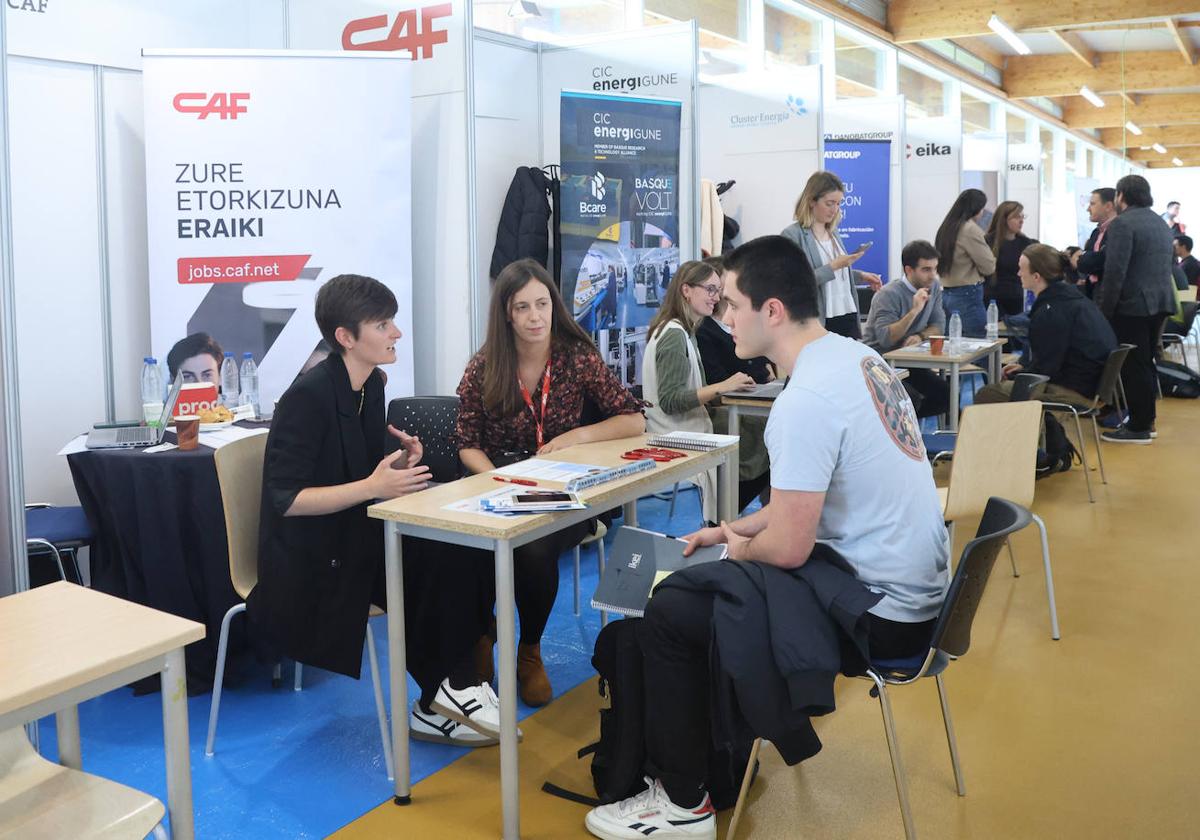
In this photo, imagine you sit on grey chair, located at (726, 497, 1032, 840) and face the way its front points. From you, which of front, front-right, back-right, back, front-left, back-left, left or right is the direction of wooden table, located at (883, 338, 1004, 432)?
right

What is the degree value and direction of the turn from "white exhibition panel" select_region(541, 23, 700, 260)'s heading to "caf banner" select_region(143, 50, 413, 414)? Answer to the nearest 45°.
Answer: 0° — it already faces it

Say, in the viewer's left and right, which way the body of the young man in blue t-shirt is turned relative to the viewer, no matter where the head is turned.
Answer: facing to the left of the viewer

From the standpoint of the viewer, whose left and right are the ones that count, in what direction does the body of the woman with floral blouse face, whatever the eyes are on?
facing the viewer and to the right of the viewer

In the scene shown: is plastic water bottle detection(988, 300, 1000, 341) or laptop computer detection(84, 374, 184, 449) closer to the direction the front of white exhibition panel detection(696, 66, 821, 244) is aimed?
the laptop computer

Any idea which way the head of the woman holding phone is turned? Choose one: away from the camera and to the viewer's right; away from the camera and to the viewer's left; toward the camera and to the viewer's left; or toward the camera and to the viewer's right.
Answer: toward the camera and to the viewer's right

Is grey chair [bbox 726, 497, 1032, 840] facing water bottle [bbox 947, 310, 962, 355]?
no

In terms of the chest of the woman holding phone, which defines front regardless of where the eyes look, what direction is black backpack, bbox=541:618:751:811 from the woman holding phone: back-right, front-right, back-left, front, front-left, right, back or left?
front-right

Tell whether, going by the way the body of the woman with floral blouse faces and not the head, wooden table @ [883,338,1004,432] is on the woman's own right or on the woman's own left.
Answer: on the woman's own left

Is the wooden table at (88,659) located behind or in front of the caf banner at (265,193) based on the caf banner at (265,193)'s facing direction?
in front

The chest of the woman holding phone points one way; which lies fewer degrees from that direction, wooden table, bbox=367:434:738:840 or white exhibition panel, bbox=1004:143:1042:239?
the wooden table

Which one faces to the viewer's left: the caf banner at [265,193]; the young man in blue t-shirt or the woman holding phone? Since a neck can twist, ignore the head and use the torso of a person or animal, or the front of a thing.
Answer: the young man in blue t-shirt

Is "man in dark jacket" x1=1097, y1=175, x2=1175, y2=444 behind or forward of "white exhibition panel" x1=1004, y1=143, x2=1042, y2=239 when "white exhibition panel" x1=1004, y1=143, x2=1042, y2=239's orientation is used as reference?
forward
